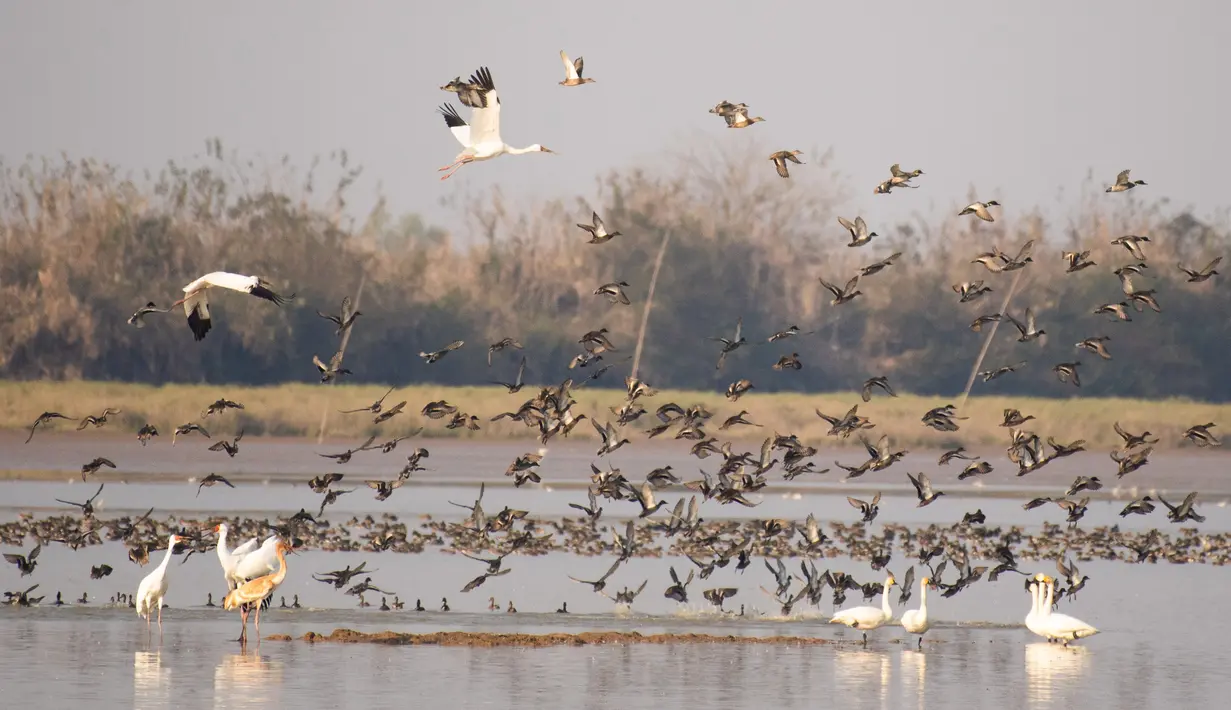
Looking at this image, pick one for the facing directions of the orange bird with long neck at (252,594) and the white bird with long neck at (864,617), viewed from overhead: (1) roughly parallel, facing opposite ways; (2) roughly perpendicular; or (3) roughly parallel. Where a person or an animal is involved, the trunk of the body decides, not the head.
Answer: roughly parallel

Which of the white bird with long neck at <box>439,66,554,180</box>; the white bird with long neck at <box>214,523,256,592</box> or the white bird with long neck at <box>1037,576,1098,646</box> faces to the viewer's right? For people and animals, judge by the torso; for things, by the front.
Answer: the white bird with long neck at <box>439,66,554,180</box>

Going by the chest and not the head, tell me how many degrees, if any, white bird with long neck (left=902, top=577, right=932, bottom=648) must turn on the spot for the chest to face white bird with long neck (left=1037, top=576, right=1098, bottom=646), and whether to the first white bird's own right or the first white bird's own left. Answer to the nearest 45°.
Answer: approximately 45° to the first white bird's own left

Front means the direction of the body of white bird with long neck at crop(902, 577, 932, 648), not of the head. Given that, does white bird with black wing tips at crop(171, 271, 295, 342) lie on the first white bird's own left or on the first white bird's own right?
on the first white bird's own right

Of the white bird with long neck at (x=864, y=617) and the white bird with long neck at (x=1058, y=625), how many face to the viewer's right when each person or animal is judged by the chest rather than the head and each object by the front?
1

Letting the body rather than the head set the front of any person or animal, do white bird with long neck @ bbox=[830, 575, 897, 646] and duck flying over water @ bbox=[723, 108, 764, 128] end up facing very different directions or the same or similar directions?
same or similar directions

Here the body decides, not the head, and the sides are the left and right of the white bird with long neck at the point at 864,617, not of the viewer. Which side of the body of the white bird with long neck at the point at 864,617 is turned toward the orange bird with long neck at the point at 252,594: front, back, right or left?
back

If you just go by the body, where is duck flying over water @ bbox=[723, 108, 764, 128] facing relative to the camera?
to the viewer's right

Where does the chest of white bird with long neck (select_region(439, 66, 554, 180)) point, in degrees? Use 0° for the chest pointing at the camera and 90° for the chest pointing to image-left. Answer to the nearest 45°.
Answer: approximately 270°

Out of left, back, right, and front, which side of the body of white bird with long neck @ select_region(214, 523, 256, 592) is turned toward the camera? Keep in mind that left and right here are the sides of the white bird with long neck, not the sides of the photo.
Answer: left
